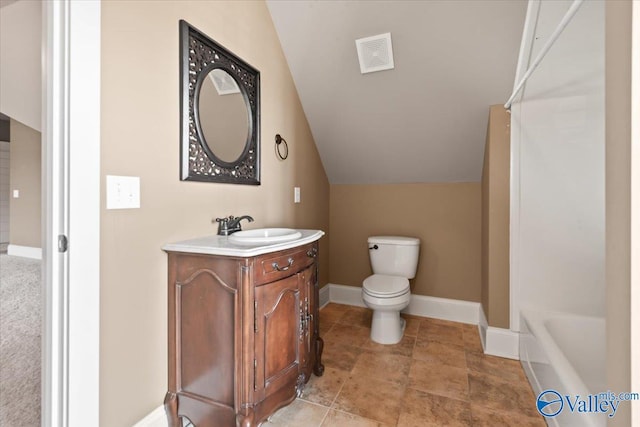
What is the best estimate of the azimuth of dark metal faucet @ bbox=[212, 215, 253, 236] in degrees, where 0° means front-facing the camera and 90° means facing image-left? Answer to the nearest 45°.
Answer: approximately 315°

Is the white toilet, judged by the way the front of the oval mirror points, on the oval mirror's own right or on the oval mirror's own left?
on the oval mirror's own left

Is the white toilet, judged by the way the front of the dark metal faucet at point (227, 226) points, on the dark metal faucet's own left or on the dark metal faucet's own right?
on the dark metal faucet's own left

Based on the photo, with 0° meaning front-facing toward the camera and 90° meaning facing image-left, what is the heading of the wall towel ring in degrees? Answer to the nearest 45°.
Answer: approximately 315°

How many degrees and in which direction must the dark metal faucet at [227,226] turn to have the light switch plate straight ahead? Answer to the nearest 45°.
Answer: approximately 90° to its right
